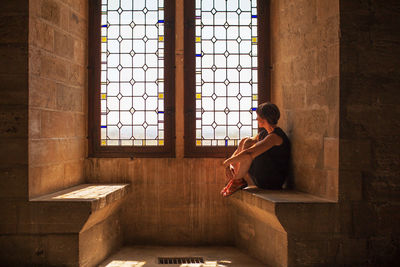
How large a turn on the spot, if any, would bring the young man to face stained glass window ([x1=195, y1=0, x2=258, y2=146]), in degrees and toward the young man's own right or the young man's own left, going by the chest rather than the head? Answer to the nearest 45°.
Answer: approximately 45° to the young man's own right

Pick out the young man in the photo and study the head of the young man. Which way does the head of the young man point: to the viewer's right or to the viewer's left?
to the viewer's left

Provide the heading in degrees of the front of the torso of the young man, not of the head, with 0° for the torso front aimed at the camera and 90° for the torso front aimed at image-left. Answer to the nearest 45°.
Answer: approximately 90°

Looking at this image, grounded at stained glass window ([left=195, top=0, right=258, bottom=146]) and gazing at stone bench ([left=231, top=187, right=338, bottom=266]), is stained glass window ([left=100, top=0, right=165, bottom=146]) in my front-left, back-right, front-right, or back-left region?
back-right

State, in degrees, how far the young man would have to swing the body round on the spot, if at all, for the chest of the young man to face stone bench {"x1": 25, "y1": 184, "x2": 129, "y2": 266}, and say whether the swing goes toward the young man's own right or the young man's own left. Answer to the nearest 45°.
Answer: approximately 45° to the young man's own left
